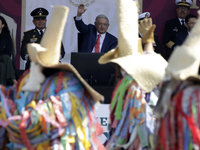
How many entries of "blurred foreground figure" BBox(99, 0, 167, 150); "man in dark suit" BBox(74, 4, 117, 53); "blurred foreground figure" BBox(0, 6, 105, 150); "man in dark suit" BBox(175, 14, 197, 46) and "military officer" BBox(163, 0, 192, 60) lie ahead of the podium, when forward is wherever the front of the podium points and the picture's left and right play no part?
2

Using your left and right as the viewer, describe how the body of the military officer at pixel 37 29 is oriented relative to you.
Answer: facing the viewer

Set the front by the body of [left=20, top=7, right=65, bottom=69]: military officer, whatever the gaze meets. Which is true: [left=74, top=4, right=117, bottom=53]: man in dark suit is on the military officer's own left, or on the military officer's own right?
on the military officer's own left

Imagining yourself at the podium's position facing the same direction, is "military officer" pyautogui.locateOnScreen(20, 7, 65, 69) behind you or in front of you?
behind

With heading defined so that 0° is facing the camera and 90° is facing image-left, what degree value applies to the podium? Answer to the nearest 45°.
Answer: approximately 0°

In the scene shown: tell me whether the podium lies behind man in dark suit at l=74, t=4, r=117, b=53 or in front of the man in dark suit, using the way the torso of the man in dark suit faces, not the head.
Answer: in front

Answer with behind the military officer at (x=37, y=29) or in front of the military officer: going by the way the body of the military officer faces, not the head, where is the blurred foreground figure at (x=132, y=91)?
in front

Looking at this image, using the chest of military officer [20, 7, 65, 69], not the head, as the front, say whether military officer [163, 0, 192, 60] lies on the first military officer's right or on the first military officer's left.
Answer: on the first military officer's left

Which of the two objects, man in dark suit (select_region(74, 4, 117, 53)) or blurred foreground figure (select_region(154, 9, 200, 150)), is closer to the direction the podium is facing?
the blurred foreground figure

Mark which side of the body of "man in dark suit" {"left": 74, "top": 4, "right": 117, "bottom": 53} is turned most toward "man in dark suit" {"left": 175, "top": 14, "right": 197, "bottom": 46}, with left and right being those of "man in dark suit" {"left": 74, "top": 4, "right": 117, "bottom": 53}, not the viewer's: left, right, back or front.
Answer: left

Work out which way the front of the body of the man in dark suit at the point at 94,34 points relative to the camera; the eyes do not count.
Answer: toward the camera

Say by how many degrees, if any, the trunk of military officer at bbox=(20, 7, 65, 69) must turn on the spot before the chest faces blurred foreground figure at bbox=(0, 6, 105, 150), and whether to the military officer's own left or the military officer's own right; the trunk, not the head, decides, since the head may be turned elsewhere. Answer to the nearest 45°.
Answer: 0° — they already face them

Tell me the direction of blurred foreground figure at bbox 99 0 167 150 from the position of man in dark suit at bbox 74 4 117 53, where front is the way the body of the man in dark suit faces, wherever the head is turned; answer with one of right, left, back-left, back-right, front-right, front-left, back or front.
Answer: front
